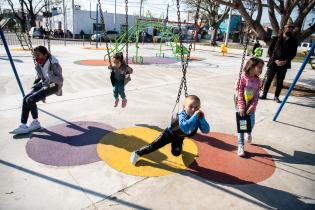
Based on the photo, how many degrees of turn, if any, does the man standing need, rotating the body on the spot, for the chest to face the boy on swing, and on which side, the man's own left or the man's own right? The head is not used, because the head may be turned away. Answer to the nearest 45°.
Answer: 0° — they already face them

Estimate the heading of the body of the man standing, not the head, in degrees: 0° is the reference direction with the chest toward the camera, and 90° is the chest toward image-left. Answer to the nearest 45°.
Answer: approximately 0°

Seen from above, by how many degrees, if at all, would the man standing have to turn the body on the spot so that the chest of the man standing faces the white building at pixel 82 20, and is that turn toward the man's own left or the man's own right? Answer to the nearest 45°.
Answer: approximately 135° to the man's own right

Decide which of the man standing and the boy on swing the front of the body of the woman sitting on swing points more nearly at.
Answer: the boy on swing

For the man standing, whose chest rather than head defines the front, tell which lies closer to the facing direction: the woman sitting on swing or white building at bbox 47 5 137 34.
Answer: the woman sitting on swing

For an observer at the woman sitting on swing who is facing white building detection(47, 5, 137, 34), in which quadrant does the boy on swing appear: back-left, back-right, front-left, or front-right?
back-right

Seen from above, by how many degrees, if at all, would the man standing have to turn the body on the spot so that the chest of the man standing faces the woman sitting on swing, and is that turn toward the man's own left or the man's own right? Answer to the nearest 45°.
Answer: approximately 45° to the man's own right

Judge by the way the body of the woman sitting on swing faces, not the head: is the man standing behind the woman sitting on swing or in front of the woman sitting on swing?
behind

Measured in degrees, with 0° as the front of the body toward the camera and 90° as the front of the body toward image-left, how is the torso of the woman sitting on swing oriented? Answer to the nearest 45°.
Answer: approximately 45°

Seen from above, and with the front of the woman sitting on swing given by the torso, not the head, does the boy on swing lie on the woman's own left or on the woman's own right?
on the woman's own left
